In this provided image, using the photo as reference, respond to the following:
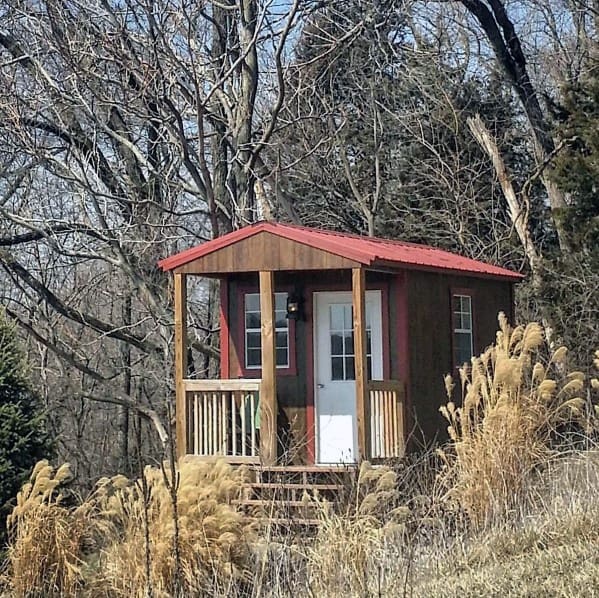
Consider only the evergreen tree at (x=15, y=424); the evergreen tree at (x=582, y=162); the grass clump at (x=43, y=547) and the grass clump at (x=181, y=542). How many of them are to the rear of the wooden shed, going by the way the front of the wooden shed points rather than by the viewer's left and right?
1

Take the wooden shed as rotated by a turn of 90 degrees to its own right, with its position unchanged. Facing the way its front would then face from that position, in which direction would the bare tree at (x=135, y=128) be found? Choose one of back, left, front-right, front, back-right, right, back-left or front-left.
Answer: front

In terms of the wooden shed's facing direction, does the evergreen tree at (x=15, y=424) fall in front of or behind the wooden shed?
in front

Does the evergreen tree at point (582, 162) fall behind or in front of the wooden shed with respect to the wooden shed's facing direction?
behind

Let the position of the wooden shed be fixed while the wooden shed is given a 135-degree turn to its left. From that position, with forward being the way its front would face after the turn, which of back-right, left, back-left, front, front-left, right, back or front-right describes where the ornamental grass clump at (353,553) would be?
right

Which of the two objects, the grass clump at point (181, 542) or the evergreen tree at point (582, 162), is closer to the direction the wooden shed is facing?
the grass clump

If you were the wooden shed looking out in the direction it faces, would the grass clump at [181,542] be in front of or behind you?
in front

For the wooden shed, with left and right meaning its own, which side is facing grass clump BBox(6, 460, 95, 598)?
front

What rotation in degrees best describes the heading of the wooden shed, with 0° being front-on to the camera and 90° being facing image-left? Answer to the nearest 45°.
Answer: approximately 45°

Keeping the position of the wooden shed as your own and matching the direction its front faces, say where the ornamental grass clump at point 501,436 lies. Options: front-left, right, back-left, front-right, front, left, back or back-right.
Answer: left
